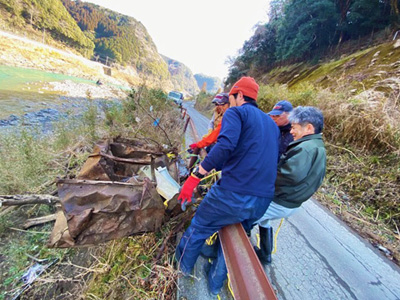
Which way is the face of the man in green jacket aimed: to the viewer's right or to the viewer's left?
to the viewer's left

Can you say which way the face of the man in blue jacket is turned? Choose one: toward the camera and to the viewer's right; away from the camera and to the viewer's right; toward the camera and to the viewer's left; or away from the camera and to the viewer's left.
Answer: away from the camera and to the viewer's left

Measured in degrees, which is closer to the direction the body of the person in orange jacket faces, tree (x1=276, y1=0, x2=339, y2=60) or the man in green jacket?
the man in green jacket

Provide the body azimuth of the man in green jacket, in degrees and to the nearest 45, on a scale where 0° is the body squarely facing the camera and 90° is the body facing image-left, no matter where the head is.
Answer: approximately 90°

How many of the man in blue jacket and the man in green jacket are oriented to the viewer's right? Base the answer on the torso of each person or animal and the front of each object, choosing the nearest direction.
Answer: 0

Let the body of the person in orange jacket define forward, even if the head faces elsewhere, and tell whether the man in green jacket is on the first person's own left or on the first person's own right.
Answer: on the first person's own left

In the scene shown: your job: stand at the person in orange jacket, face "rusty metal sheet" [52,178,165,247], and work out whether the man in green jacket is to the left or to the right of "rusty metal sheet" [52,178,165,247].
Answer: left

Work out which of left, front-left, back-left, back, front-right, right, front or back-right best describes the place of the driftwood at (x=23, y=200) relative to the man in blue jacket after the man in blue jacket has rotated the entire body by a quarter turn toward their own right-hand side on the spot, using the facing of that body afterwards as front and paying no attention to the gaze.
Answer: back-left

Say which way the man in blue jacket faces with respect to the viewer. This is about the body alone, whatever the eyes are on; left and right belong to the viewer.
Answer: facing away from the viewer and to the left of the viewer

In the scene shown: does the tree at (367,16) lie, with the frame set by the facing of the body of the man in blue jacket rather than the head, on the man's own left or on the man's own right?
on the man's own right

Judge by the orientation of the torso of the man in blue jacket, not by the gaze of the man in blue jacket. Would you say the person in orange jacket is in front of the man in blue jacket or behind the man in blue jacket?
in front
